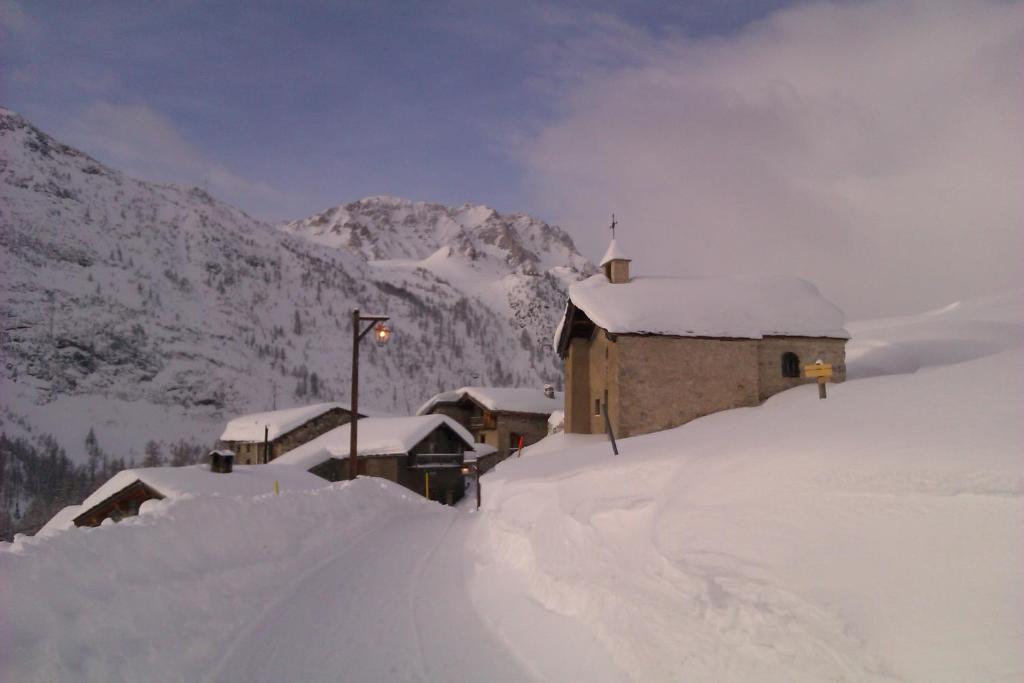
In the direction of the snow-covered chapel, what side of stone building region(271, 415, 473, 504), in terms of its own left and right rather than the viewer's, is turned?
front

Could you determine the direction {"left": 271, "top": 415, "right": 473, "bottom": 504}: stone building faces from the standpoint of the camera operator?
facing the viewer and to the right of the viewer

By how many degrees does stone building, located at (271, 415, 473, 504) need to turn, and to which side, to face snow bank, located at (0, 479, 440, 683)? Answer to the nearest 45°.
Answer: approximately 45° to its right

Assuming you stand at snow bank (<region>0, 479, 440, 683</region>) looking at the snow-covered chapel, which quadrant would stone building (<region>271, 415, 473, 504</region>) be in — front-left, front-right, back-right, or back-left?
front-left

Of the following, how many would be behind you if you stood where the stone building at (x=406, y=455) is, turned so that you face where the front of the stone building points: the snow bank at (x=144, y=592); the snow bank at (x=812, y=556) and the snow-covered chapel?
0
